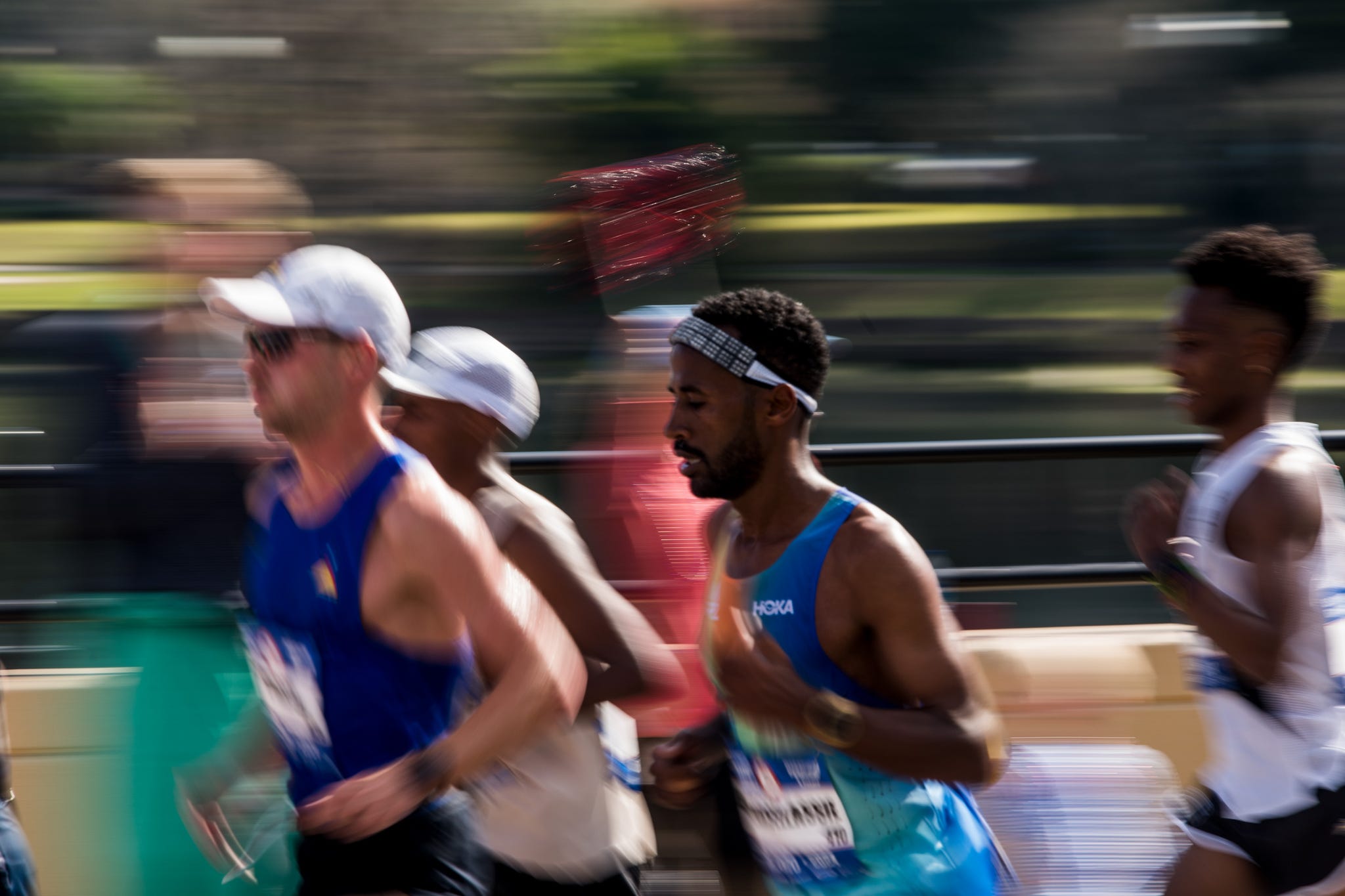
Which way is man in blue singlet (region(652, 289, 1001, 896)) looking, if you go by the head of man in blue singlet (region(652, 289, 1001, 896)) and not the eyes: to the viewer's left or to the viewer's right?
to the viewer's left

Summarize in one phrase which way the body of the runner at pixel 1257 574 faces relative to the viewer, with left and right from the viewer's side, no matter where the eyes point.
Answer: facing to the left of the viewer

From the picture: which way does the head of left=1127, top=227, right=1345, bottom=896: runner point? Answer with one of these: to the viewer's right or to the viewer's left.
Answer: to the viewer's left

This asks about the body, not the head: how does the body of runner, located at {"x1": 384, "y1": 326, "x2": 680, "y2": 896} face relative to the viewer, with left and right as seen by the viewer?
facing to the left of the viewer

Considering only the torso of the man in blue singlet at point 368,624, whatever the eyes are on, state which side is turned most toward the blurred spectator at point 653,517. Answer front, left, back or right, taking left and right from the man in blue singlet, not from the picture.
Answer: right

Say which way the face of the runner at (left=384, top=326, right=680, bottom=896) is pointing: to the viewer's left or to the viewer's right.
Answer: to the viewer's left

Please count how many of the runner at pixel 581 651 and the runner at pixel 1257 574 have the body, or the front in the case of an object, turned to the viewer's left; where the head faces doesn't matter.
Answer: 2

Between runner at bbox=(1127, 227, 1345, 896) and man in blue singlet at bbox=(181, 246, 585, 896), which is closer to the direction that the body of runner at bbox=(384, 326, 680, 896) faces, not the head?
the man in blue singlet

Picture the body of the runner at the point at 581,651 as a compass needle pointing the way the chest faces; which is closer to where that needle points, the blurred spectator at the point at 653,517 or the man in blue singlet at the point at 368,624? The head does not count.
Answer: the man in blue singlet

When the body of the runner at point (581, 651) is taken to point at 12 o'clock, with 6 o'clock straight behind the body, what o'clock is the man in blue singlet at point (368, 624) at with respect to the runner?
The man in blue singlet is roughly at 10 o'clock from the runner.

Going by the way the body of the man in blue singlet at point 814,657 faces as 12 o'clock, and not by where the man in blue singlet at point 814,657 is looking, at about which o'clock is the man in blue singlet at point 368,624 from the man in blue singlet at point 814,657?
the man in blue singlet at point 368,624 is roughly at 1 o'clock from the man in blue singlet at point 814,657.

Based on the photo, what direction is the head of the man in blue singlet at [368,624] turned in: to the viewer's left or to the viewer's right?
to the viewer's left
